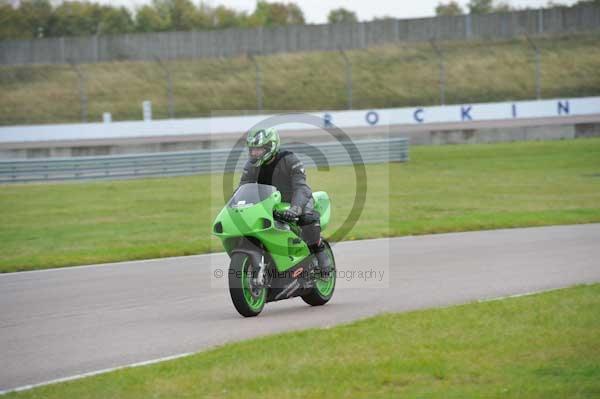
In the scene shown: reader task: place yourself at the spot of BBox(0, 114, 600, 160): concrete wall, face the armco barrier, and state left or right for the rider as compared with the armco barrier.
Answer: left

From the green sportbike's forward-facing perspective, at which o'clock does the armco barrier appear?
The armco barrier is roughly at 4 o'clock from the green sportbike.

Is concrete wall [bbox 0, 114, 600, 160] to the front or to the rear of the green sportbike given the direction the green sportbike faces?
to the rear

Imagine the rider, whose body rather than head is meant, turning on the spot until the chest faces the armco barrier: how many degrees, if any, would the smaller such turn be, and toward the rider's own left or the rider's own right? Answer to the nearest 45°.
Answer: approximately 135° to the rider's own right

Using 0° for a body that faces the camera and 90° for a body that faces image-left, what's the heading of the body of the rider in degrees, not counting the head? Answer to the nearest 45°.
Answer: approximately 45°

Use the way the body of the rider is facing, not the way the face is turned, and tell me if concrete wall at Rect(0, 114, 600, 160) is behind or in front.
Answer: behind

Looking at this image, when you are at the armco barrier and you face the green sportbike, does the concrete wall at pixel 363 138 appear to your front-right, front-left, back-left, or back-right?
back-left
